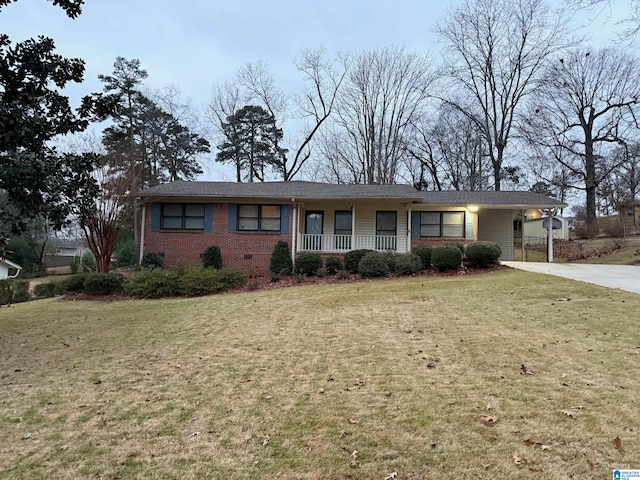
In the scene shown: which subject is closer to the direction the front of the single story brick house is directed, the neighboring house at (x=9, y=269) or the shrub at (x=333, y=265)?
the shrub

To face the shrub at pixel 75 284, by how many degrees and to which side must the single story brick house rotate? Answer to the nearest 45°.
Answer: approximately 45° to its right

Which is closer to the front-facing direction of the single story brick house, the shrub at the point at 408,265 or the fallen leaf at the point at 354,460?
the fallen leaf

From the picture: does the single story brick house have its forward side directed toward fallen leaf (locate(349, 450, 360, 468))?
yes

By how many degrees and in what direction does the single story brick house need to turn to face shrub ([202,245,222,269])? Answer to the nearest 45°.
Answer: approximately 45° to its right

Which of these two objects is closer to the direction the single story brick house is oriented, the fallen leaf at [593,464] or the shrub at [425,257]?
the fallen leaf

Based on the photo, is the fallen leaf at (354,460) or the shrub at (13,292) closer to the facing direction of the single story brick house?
the fallen leaf

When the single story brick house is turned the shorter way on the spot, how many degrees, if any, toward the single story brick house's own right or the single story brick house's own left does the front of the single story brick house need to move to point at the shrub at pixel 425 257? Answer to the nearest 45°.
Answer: approximately 45° to the single story brick house's own left

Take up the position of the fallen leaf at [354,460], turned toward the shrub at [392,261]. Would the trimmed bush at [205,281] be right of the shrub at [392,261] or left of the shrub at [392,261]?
left

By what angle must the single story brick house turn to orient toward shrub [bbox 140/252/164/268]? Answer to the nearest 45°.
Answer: approximately 90° to its right

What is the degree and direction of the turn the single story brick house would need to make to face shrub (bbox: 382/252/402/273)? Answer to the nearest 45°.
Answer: approximately 45° to its left

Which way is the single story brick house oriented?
toward the camera

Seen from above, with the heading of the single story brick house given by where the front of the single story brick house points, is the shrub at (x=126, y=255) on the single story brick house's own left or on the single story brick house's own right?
on the single story brick house's own right
